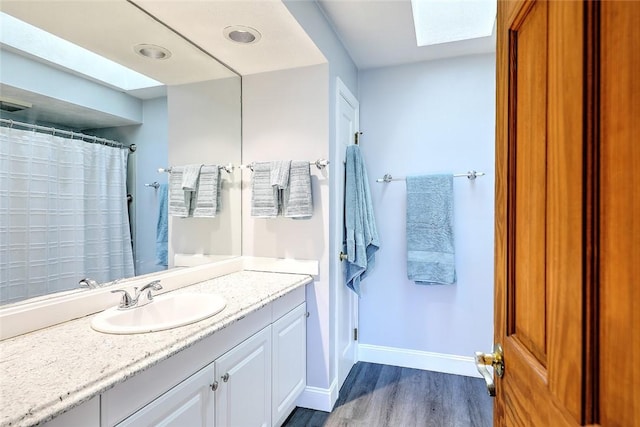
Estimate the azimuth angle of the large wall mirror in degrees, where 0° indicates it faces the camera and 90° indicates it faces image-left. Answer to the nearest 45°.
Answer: approximately 315°

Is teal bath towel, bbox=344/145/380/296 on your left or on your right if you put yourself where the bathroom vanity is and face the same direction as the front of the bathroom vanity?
on your left

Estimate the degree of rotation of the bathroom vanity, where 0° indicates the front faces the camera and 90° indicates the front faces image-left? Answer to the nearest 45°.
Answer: approximately 315°

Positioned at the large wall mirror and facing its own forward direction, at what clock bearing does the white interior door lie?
The white interior door is roughly at 10 o'clock from the large wall mirror.
